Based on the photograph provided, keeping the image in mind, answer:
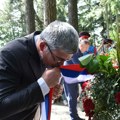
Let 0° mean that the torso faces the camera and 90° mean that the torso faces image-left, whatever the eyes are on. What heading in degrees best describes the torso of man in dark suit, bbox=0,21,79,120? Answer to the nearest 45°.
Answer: approximately 270°

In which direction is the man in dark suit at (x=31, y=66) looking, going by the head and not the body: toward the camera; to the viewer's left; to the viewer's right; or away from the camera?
to the viewer's right

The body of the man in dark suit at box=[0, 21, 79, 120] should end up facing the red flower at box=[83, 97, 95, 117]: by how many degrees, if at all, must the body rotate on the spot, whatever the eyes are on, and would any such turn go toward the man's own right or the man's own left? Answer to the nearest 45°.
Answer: approximately 45° to the man's own left
